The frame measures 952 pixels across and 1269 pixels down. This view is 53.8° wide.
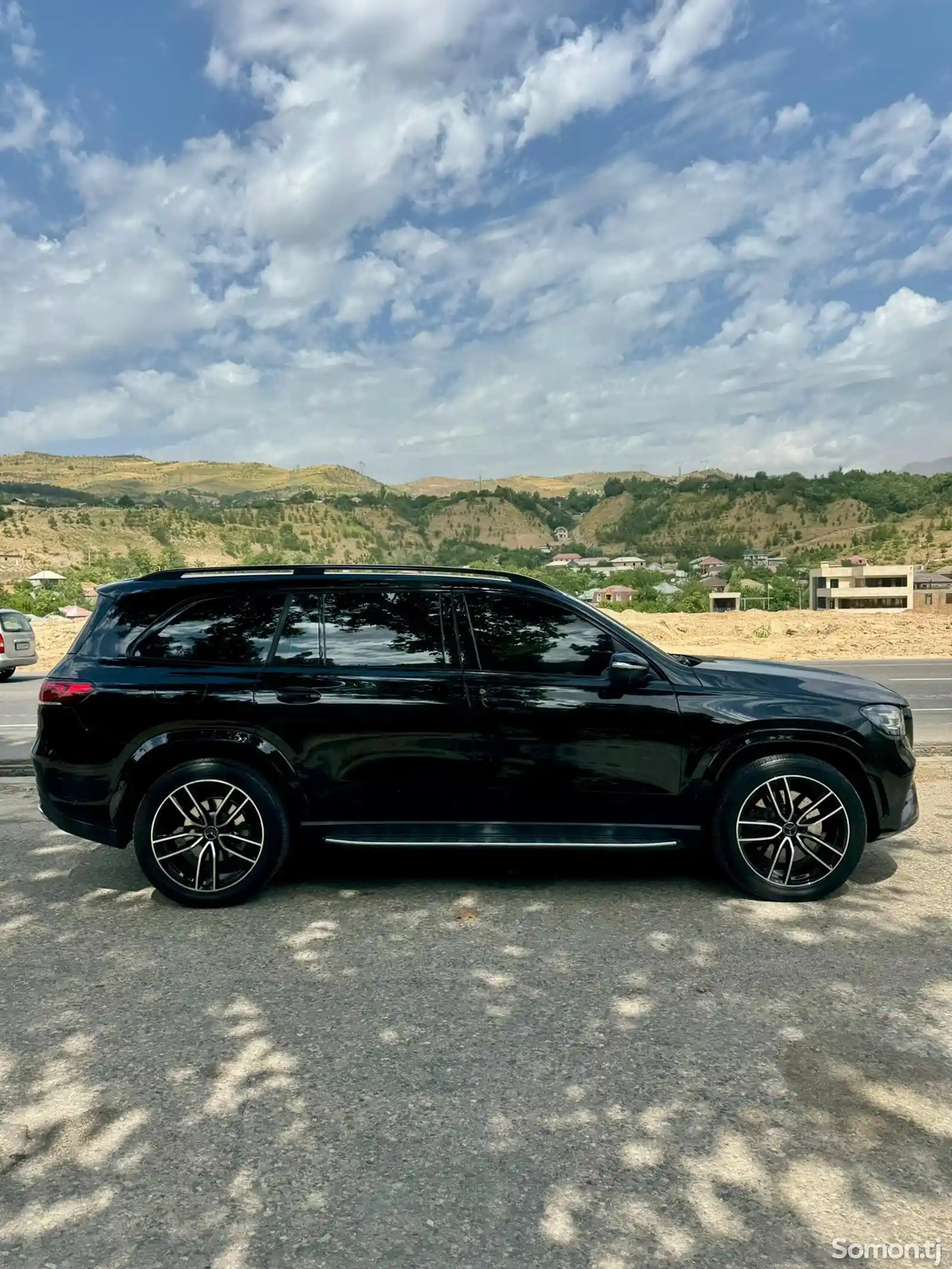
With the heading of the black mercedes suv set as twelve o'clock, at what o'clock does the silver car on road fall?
The silver car on road is roughly at 8 o'clock from the black mercedes suv.

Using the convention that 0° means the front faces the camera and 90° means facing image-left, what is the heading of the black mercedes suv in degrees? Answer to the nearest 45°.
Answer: approximately 270°
